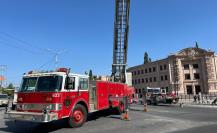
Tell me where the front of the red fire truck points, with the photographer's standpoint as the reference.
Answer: facing the viewer and to the left of the viewer
